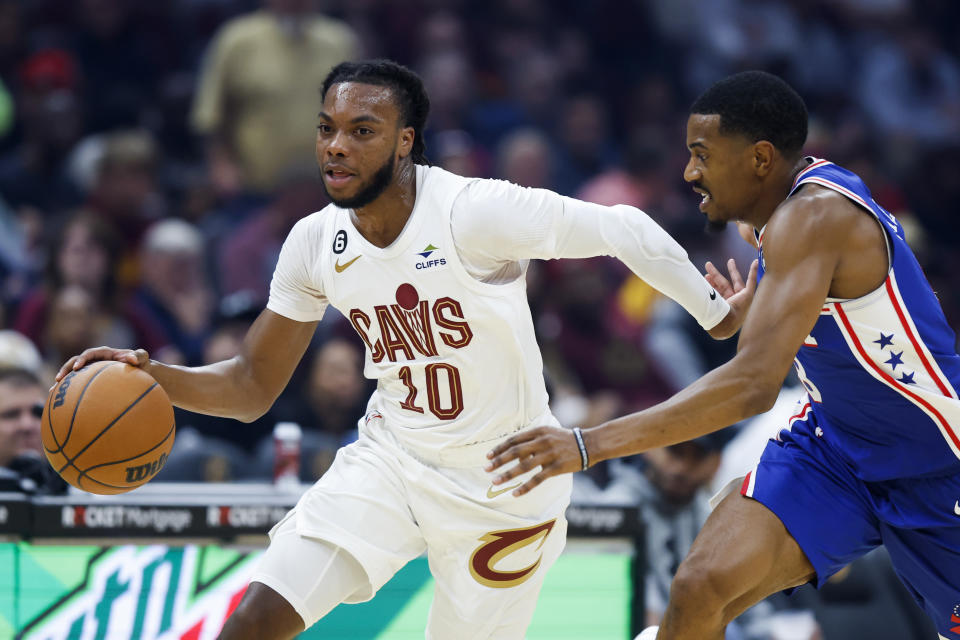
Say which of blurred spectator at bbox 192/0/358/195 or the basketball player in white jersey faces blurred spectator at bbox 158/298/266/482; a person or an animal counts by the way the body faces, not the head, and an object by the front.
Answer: blurred spectator at bbox 192/0/358/195

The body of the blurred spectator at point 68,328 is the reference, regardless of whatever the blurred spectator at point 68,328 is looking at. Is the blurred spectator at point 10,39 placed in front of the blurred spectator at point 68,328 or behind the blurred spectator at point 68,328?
behind

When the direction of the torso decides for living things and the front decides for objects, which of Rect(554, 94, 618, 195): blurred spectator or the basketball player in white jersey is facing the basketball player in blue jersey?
the blurred spectator

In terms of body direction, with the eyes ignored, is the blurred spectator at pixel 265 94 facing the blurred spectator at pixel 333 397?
yes

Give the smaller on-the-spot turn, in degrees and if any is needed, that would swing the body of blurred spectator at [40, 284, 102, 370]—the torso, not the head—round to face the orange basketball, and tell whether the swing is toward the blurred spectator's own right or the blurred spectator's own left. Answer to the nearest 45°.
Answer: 0° — they already face it

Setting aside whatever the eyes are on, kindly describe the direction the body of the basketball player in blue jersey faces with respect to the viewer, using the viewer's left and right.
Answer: facing to the left of the viewer

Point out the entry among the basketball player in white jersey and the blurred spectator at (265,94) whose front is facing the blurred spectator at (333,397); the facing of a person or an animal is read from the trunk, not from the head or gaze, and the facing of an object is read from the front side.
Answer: the blurred spectator at (265,94)

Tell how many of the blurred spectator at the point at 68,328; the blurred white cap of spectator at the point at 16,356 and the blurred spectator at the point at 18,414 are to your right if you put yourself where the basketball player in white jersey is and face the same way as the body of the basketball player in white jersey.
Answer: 3

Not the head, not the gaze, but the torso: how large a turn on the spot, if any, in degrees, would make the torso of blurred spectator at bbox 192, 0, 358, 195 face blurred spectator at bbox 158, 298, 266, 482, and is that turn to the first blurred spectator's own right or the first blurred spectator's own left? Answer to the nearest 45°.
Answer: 0° — they already face them

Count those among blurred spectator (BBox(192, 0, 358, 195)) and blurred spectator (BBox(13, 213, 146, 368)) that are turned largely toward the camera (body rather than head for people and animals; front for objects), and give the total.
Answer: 2

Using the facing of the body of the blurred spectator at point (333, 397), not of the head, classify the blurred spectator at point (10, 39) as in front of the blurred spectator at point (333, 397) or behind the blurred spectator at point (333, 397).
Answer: behind
